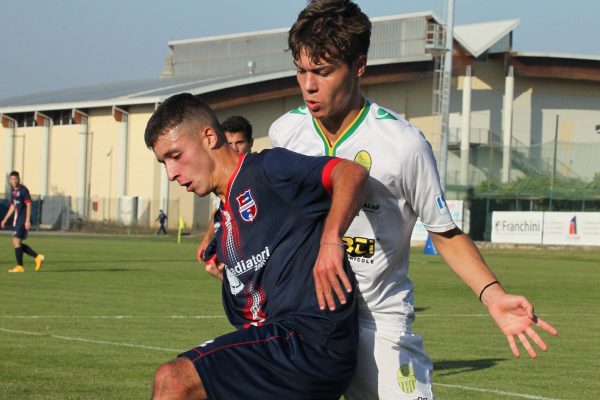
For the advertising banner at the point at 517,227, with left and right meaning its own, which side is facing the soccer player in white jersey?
front

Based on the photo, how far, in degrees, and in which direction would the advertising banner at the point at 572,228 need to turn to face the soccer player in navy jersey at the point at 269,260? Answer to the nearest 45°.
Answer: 0° — it already faces them

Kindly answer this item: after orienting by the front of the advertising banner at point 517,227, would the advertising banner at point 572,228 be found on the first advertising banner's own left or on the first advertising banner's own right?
on the first advertising banner's own left

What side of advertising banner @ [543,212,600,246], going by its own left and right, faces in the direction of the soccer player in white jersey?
front

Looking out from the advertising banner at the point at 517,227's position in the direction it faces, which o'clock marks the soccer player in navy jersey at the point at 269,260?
The soccer player in navy jersey is roughly at 12 o'clock from the advertising banner.

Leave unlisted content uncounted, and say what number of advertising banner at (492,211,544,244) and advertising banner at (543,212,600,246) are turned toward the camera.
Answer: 2

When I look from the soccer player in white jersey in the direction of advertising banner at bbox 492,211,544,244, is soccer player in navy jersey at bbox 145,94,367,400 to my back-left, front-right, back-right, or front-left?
back-left

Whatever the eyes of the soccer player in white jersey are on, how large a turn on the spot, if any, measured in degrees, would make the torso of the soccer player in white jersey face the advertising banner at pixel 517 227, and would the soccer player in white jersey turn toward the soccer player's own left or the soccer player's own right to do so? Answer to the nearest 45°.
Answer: approximately 135° to the soccer player's own right
